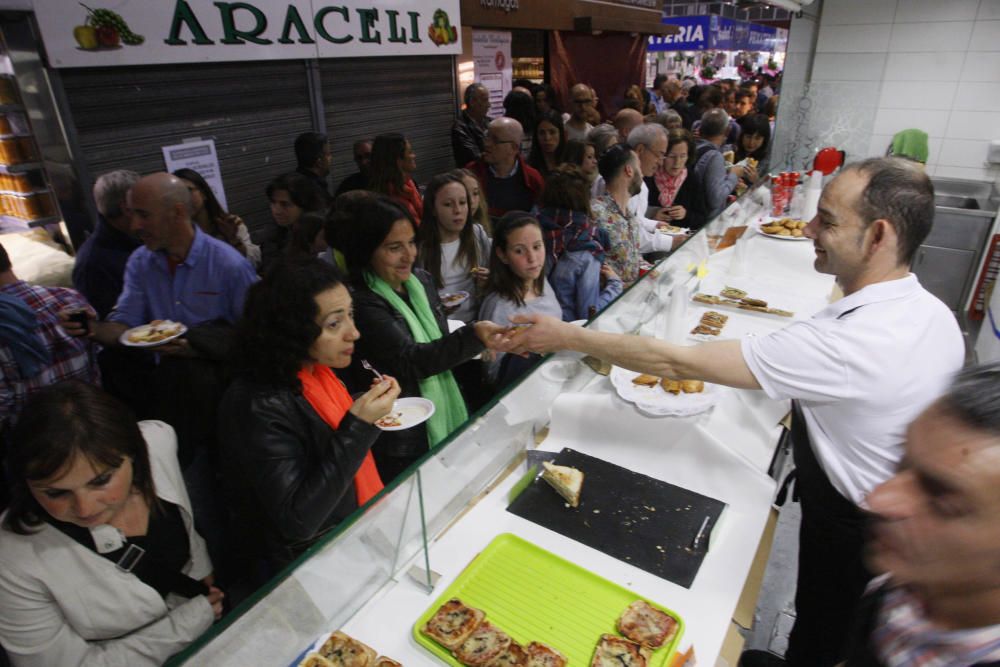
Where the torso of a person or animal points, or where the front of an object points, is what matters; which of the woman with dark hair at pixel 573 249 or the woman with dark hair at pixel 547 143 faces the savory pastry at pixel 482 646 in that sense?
the woman with dark hair at pixel 547 143

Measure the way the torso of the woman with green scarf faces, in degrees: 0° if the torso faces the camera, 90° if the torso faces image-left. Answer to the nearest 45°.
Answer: approximately 315°

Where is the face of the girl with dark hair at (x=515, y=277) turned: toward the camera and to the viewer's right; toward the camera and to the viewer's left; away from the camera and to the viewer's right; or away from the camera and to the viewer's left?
toward the camera and to the viewer's right

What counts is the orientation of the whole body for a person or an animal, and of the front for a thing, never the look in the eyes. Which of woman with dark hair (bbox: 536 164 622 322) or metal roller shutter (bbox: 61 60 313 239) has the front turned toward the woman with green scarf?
the metal roller shutter

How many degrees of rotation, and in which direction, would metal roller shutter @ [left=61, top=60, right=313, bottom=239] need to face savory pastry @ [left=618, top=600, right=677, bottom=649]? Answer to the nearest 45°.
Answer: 0° — it already faces it

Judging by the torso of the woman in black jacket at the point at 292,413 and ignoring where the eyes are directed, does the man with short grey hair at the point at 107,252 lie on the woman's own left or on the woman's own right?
on the woman's own left

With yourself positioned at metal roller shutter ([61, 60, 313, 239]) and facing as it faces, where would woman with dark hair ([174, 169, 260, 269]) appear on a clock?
The woman with dark hair is roughly at 12 o'clock from the metal roller shutter.
